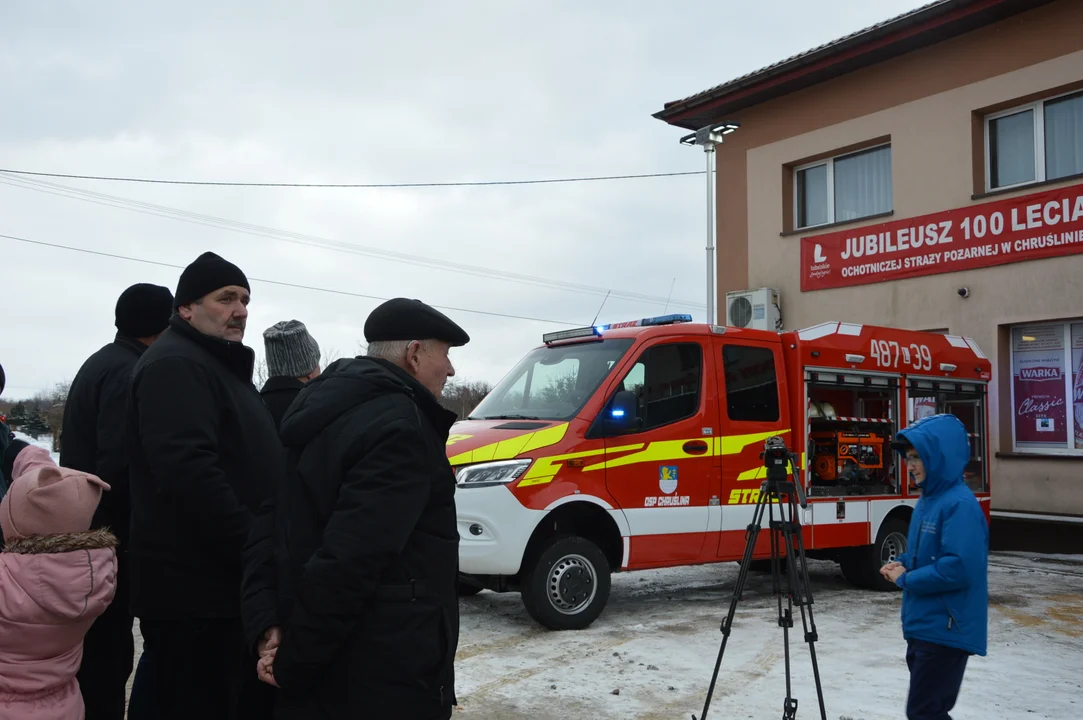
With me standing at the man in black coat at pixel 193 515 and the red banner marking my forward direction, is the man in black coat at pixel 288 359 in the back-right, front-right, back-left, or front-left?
front-left

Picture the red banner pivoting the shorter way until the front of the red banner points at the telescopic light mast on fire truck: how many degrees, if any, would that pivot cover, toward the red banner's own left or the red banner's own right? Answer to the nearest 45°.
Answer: approximately 45° to the red banner's own right

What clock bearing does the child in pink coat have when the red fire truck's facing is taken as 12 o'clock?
The child in pink coat is roughly at 11 o'clock from the red fire truck.

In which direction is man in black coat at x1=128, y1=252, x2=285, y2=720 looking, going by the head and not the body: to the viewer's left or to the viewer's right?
to the viewer's right

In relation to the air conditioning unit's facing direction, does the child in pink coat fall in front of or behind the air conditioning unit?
in front

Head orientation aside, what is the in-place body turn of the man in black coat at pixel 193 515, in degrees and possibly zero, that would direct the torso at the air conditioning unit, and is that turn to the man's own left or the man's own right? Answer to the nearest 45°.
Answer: approximately 45° to the man's own left

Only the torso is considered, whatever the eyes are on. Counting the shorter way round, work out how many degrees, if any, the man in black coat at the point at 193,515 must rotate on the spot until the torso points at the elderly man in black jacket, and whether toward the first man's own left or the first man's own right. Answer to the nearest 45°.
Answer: approximately 45° to the first man's own right

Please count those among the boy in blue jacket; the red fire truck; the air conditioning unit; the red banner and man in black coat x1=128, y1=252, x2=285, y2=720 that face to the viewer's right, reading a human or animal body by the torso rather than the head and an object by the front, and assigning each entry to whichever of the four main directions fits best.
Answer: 1

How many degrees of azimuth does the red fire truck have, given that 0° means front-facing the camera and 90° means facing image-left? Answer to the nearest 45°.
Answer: approximately 45°

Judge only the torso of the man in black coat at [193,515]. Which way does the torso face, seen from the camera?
to the viewer's right

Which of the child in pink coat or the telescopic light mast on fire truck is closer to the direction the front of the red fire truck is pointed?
the child in pink coat

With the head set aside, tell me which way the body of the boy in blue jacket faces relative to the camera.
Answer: to the viewer's left

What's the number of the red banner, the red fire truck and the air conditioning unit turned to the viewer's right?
0
